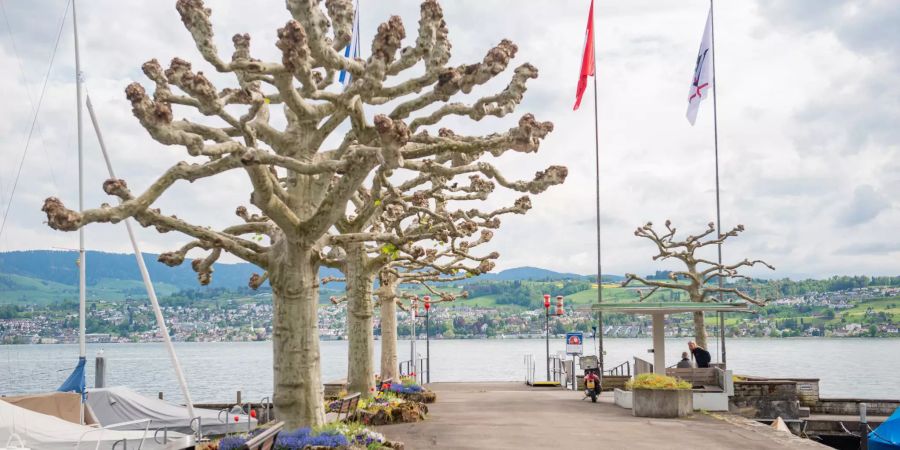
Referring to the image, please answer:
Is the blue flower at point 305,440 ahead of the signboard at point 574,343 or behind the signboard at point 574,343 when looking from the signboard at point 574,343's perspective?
ahead

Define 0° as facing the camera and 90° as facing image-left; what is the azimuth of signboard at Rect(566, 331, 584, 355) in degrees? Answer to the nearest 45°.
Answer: approximately 0°

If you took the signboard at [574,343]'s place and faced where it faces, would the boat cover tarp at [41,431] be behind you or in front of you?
in front

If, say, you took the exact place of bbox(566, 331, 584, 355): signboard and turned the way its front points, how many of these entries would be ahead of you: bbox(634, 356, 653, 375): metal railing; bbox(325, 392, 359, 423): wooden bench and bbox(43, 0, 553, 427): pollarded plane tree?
3
